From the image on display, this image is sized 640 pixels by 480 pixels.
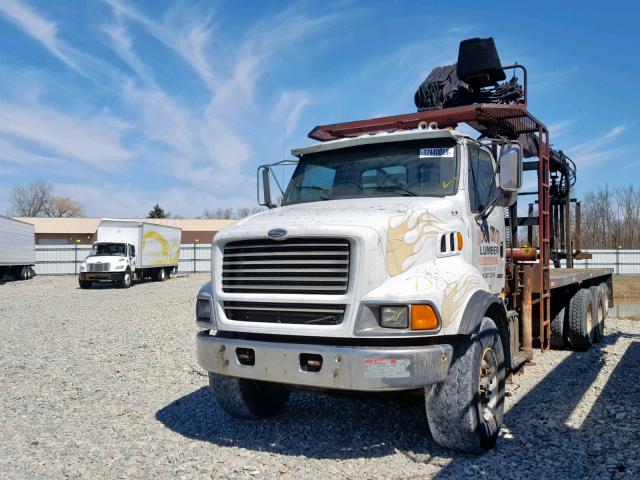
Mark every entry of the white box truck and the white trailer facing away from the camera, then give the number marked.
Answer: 0

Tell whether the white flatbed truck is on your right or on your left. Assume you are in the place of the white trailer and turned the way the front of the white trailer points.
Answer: on your left

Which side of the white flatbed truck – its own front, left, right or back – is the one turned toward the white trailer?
right

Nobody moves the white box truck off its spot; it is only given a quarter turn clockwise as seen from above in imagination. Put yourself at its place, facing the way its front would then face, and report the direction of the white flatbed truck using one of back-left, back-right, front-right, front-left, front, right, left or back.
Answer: back-left

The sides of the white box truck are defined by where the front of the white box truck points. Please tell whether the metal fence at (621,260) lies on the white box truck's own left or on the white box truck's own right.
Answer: on the white box truck's own left

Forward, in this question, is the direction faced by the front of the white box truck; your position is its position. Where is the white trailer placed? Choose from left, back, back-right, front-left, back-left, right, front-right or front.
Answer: right

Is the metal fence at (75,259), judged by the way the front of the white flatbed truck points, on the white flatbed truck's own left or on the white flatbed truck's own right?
on the white flatbed truck's own right

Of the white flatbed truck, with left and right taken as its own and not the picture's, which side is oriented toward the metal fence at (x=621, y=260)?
back

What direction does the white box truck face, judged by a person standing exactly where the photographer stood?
facing the viewer and to the left of the viewer

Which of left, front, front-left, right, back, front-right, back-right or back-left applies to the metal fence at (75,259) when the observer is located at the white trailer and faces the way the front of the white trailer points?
back
